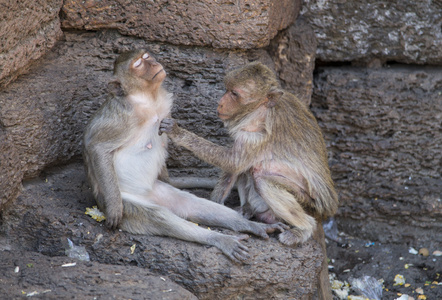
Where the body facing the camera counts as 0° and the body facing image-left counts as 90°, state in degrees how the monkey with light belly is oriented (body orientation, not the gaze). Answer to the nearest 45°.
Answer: approximately 315°

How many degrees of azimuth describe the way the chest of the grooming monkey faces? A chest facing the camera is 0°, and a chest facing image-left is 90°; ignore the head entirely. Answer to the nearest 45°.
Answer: approximately 90°
